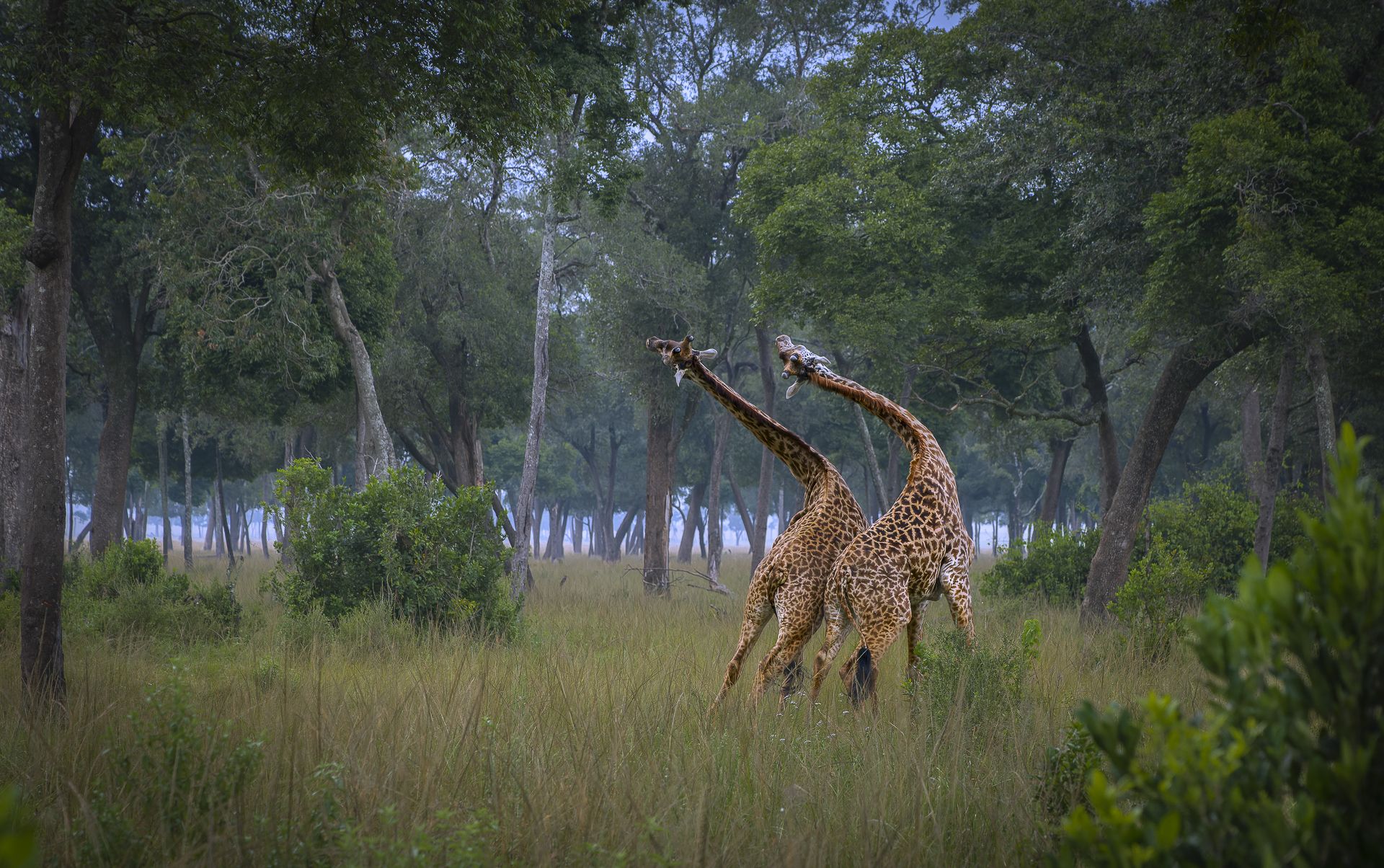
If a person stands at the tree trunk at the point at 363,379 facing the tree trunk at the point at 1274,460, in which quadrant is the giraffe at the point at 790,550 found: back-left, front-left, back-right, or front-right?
front-right

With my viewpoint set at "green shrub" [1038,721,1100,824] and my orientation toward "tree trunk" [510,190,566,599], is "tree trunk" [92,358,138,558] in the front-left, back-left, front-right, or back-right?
front-left

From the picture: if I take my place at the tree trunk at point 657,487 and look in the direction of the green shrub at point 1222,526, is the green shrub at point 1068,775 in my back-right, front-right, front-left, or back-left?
front-right

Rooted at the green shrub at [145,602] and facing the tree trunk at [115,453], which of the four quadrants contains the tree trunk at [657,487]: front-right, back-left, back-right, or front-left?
front-right
